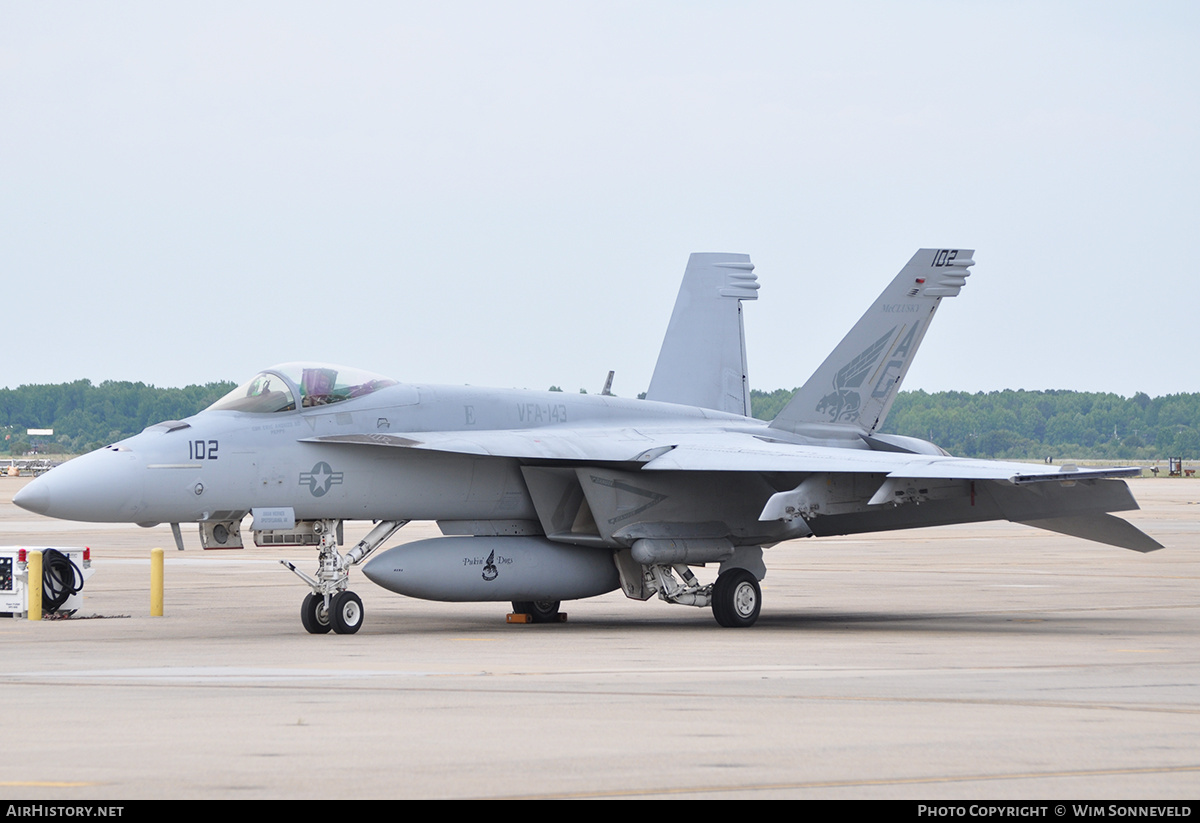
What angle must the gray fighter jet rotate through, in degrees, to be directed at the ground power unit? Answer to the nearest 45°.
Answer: approximately 45° to its right

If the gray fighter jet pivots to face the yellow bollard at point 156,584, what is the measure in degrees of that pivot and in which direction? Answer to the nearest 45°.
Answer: approximately 45° to its right
